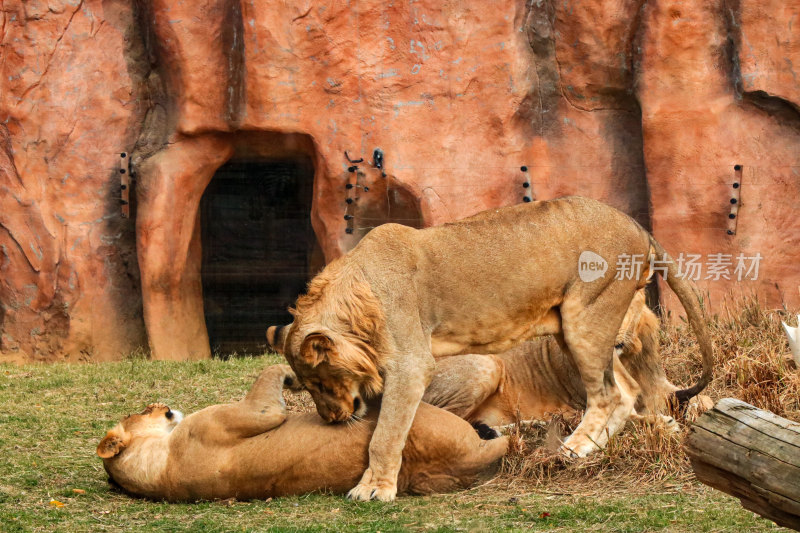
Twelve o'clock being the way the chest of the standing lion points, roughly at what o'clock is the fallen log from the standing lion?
The fallen log is roughly at 8 o'clock from the standing lion.

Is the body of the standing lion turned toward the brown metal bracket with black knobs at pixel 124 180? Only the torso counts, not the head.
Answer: no

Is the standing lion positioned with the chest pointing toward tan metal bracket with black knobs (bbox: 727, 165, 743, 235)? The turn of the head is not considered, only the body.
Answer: no

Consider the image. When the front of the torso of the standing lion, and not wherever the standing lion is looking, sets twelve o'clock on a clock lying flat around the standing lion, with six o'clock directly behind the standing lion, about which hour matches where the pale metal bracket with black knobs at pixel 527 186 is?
The pale metal bracket with black knobs is roughly at 3 o'clock from the standing lion.

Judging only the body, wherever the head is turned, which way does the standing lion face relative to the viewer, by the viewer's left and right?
facing to the left of the viewer

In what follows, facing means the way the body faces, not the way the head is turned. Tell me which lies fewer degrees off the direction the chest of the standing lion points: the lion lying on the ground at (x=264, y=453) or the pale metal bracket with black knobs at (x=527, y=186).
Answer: the lion lying on the ground

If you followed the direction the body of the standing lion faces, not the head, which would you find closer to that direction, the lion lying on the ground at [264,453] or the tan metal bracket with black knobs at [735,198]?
the lion lying on the ground

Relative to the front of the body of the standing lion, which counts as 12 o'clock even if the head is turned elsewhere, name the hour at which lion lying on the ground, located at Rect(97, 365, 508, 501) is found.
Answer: The lion lying on the ground is roughly at 11 o'clock from the standing lion.

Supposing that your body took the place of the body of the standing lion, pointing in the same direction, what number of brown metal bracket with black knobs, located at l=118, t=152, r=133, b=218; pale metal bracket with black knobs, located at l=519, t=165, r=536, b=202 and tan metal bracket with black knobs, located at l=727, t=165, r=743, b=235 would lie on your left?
0
